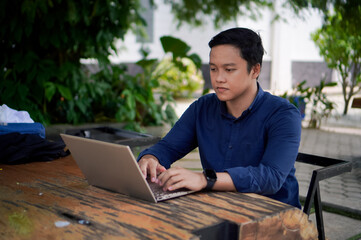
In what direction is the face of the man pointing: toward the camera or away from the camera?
toward the camera

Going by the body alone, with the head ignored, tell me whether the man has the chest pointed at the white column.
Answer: no

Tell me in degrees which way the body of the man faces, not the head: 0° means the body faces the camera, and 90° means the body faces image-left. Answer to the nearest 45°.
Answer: approximately 45°

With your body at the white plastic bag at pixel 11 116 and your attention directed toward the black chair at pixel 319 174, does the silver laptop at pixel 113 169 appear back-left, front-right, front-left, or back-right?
front-right

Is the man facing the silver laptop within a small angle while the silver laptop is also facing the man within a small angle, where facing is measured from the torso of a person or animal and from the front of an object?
yes

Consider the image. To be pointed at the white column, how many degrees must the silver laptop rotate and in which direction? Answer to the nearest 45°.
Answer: approximately 45° to its left

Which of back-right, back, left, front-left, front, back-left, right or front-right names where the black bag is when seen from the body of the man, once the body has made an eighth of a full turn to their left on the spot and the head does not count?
right

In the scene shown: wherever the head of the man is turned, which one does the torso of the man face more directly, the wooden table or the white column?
the wooden table

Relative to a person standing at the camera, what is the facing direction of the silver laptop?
facing away from the viewer and to the right of the viewer

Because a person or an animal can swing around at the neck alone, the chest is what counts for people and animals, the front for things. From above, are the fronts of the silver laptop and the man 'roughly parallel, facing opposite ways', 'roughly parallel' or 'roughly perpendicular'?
roughly parallel, facing opposite ways

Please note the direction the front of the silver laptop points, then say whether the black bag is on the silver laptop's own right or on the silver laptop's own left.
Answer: on the silver laptop's own left

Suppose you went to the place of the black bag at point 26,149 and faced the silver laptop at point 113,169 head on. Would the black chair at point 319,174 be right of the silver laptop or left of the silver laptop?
left

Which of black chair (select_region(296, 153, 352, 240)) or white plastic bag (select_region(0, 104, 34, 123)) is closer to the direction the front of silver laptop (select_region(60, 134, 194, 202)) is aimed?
the black chair
